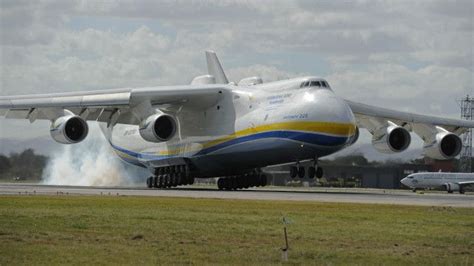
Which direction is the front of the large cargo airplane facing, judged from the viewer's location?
facing the viewer and to the right of the viewer
